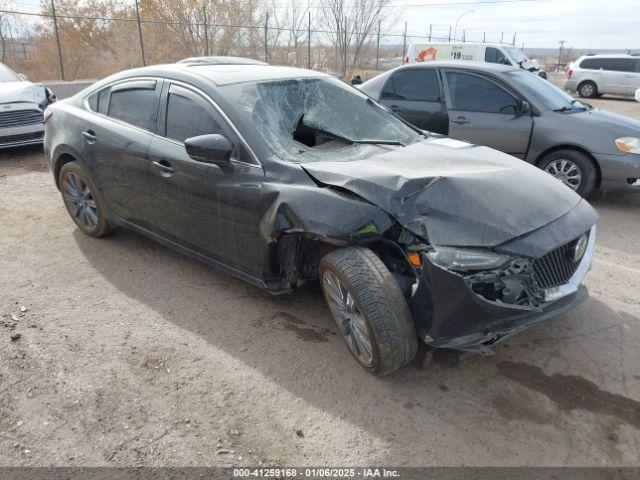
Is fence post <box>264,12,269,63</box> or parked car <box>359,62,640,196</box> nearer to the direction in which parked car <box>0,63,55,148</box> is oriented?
the parked car

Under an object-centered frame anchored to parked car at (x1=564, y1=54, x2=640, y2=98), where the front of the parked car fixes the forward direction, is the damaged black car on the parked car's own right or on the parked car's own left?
on the parked car's own right

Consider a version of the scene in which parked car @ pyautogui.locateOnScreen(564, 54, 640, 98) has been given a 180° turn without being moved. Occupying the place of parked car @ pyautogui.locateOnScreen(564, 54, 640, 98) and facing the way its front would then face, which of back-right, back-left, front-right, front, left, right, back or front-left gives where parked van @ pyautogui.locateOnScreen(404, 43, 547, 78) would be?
front-left

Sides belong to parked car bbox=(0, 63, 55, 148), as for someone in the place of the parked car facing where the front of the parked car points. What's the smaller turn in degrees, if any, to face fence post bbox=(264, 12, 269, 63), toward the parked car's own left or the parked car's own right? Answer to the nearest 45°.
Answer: approximately 90° to the parked car's own left

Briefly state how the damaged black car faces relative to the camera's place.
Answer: facing the viewer and to the right of the viewer

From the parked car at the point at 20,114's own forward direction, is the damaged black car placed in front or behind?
in front

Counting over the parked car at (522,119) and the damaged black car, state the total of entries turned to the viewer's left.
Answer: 0

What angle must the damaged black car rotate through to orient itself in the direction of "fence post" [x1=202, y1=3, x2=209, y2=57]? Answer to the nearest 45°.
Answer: approximately 135° to its left

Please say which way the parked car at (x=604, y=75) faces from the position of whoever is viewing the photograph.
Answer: facing to the right of the viewer

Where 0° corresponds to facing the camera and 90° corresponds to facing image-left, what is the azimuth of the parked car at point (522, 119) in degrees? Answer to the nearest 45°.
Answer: approximately 315°

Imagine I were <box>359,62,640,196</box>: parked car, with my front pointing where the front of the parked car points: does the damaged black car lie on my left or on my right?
on my right

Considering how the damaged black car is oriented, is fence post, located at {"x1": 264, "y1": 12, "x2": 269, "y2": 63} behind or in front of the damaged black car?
behind
